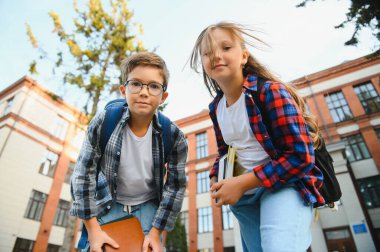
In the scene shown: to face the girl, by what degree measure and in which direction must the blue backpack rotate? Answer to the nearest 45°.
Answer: approximately 135° to its right

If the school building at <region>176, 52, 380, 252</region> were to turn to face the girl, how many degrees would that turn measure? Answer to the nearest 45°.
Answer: approximately 45° to its left

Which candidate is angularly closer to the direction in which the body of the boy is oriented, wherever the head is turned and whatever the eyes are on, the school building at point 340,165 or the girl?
the girl

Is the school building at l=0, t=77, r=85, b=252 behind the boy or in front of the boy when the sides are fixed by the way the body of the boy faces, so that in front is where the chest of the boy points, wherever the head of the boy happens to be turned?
behind

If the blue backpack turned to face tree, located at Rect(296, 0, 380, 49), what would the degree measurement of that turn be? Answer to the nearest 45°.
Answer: approximately 90° to its right

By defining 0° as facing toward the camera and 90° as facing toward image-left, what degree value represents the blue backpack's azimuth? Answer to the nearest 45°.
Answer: approximately 180°

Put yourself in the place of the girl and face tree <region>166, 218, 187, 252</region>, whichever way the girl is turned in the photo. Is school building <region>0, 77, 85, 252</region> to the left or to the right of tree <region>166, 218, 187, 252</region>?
left

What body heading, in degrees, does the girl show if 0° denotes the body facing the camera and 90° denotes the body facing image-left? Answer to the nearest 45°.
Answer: approximately 45°

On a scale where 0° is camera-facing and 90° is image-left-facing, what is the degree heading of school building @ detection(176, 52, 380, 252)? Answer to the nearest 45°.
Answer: approximately 45°

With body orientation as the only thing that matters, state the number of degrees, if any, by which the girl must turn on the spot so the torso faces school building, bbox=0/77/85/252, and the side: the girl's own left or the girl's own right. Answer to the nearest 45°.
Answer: approximately 90° to the girl's own right
